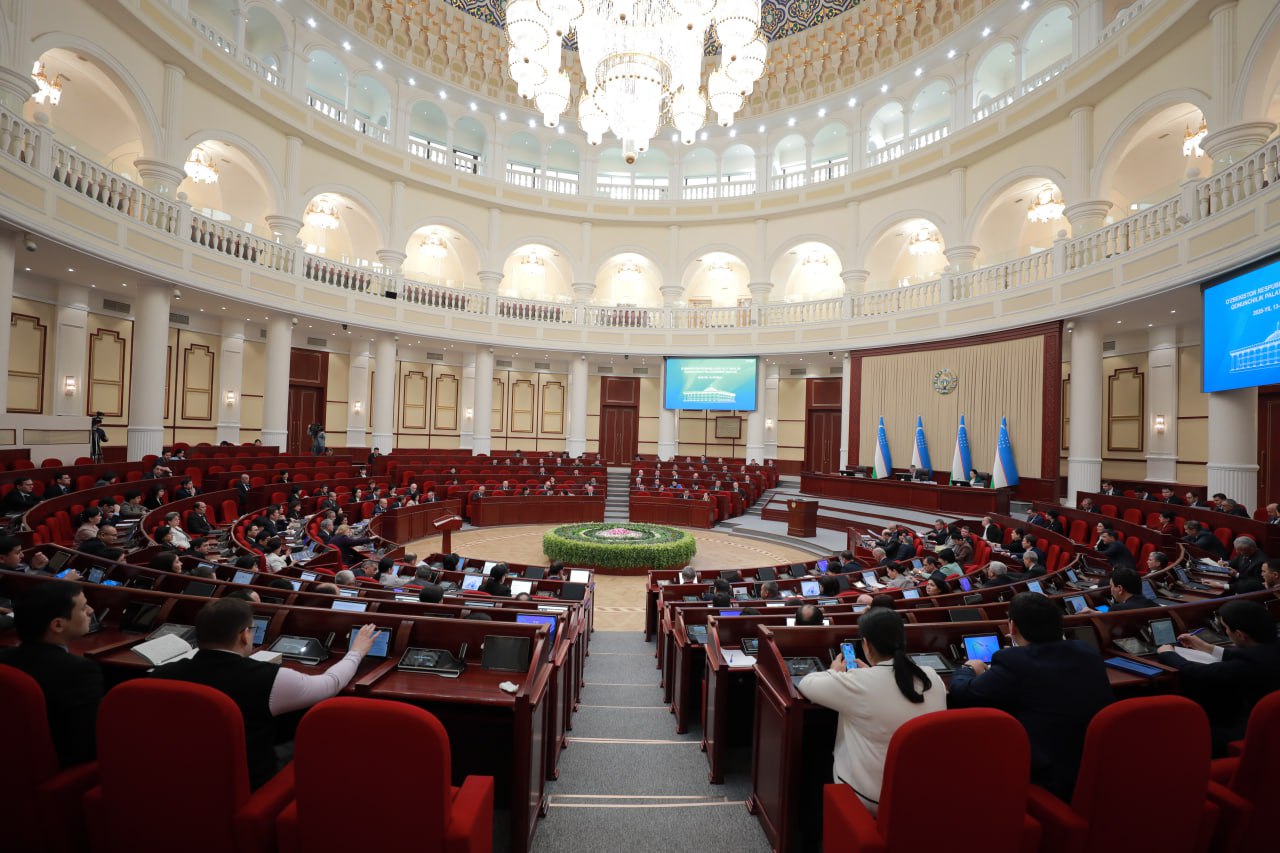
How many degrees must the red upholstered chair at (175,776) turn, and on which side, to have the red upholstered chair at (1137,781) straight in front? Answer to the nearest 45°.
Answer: approximately 90° to its right

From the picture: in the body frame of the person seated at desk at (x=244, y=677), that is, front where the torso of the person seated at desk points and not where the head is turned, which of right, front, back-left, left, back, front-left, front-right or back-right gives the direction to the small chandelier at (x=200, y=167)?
front-left

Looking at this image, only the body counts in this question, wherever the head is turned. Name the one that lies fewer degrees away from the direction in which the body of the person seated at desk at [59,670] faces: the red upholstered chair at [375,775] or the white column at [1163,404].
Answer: the white column

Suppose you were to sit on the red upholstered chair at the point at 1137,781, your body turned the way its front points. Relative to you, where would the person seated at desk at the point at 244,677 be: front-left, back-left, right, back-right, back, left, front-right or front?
left

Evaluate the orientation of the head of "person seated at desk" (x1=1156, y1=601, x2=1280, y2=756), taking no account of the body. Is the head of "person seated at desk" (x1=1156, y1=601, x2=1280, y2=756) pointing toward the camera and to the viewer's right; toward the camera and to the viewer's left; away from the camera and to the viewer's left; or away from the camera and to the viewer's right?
away from the camera and to the viewer's left

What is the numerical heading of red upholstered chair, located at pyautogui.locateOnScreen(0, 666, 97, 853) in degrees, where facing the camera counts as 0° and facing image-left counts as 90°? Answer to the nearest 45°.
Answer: approximately 225°

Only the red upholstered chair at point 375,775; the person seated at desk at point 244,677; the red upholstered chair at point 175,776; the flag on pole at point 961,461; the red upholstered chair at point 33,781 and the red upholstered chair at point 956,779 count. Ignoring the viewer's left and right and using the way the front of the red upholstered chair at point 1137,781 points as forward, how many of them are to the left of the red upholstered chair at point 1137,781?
5

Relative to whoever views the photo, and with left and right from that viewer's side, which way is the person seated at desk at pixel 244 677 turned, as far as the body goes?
facing away from the viewer and to the right of the viewer

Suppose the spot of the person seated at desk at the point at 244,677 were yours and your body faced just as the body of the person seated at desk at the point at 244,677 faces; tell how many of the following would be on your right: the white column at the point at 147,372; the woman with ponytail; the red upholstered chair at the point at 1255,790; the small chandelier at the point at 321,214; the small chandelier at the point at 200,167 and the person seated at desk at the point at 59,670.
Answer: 2

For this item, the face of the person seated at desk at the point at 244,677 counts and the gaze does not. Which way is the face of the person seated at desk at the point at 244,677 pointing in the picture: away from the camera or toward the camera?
away from the camera

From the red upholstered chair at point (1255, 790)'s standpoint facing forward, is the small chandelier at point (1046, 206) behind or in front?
in front

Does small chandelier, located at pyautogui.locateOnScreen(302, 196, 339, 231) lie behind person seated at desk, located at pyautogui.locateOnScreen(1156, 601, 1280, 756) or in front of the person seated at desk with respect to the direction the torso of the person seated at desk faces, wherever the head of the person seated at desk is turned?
in front

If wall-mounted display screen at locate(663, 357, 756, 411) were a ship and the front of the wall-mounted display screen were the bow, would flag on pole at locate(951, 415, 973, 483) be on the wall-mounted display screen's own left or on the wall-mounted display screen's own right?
on the wall-mounted display screen's own left

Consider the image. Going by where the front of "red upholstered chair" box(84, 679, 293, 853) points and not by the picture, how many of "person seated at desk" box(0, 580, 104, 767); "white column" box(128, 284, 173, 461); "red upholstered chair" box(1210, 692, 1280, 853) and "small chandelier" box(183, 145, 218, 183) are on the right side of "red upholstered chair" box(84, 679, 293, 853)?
1

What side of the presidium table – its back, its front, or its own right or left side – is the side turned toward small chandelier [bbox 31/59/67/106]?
front

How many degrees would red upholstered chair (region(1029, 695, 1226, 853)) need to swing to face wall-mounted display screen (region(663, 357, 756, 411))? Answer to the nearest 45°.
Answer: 0° — it already faces it
